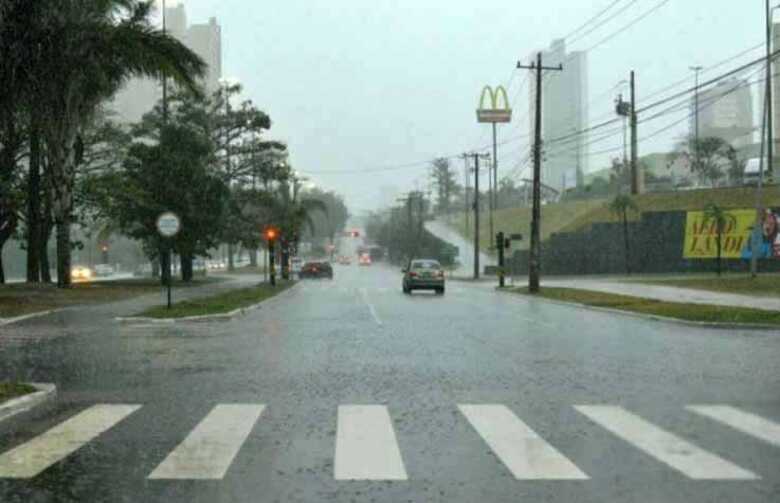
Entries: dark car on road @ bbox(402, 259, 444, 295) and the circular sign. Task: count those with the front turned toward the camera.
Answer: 1

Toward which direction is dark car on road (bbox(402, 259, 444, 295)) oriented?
away from the camera

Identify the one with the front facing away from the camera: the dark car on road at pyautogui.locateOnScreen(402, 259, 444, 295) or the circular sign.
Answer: the dark car on road

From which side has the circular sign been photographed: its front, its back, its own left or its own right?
front

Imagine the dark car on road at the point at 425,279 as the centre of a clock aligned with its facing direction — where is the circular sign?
The circular sign is roughly at 7 o'clock from the dark car on road.

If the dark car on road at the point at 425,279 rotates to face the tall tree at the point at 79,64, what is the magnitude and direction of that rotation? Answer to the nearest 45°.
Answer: approximately 135° to its left

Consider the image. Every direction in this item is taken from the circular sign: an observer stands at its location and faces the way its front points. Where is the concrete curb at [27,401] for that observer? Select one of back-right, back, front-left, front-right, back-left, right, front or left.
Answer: front

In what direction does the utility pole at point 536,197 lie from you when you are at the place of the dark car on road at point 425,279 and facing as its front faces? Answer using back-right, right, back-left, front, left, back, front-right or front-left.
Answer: right

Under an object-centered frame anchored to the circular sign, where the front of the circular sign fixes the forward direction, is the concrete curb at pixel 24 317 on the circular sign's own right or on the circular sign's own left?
on the circular sign's own right

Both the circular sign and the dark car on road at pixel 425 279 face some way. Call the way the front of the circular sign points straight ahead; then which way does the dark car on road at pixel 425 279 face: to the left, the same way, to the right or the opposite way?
the opposite way

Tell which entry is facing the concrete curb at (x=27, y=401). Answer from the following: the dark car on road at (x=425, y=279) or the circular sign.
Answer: the circular sign
